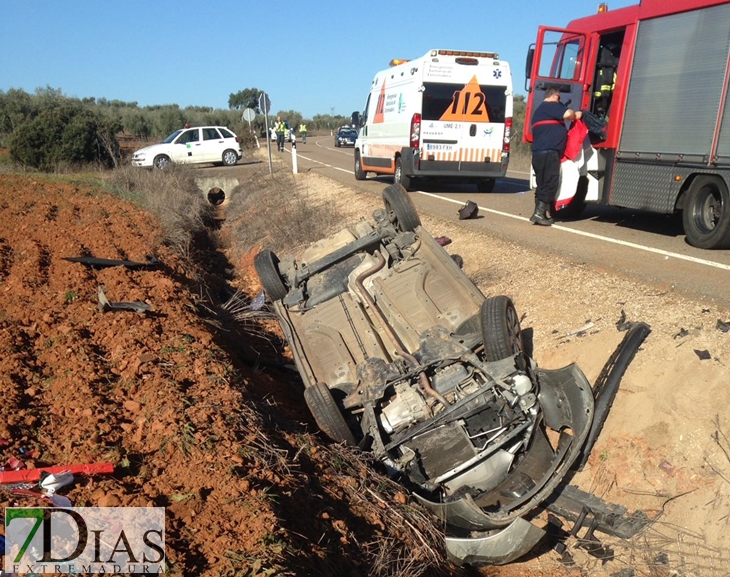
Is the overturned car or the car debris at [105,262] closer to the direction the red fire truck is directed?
the car debris

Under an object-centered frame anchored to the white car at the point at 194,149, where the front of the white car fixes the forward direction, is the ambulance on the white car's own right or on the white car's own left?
on the white car's own left

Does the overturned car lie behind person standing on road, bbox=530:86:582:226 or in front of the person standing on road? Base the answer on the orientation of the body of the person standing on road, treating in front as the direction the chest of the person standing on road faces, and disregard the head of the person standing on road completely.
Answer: behind

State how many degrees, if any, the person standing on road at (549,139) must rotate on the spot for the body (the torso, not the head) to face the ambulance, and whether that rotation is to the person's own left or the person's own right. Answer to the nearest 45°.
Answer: approximately 90° to the person's own left

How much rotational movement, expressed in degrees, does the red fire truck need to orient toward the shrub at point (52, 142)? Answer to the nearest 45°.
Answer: approximately 45° to its left

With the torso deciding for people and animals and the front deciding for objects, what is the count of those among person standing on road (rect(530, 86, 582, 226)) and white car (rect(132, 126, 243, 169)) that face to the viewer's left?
1

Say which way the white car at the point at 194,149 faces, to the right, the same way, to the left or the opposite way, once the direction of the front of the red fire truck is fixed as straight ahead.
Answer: to the left

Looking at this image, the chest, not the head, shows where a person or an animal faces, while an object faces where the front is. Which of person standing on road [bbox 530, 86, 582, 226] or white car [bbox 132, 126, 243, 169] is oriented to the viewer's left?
the white car

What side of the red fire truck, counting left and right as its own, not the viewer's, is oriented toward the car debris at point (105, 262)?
left

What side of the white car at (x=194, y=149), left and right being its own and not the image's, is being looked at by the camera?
left

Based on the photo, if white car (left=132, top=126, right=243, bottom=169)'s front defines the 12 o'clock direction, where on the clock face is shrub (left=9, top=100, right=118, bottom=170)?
The shrub is roughly at 12 o'clock from the white car.

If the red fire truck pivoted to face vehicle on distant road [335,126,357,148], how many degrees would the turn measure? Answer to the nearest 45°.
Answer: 0° — it already faces it
